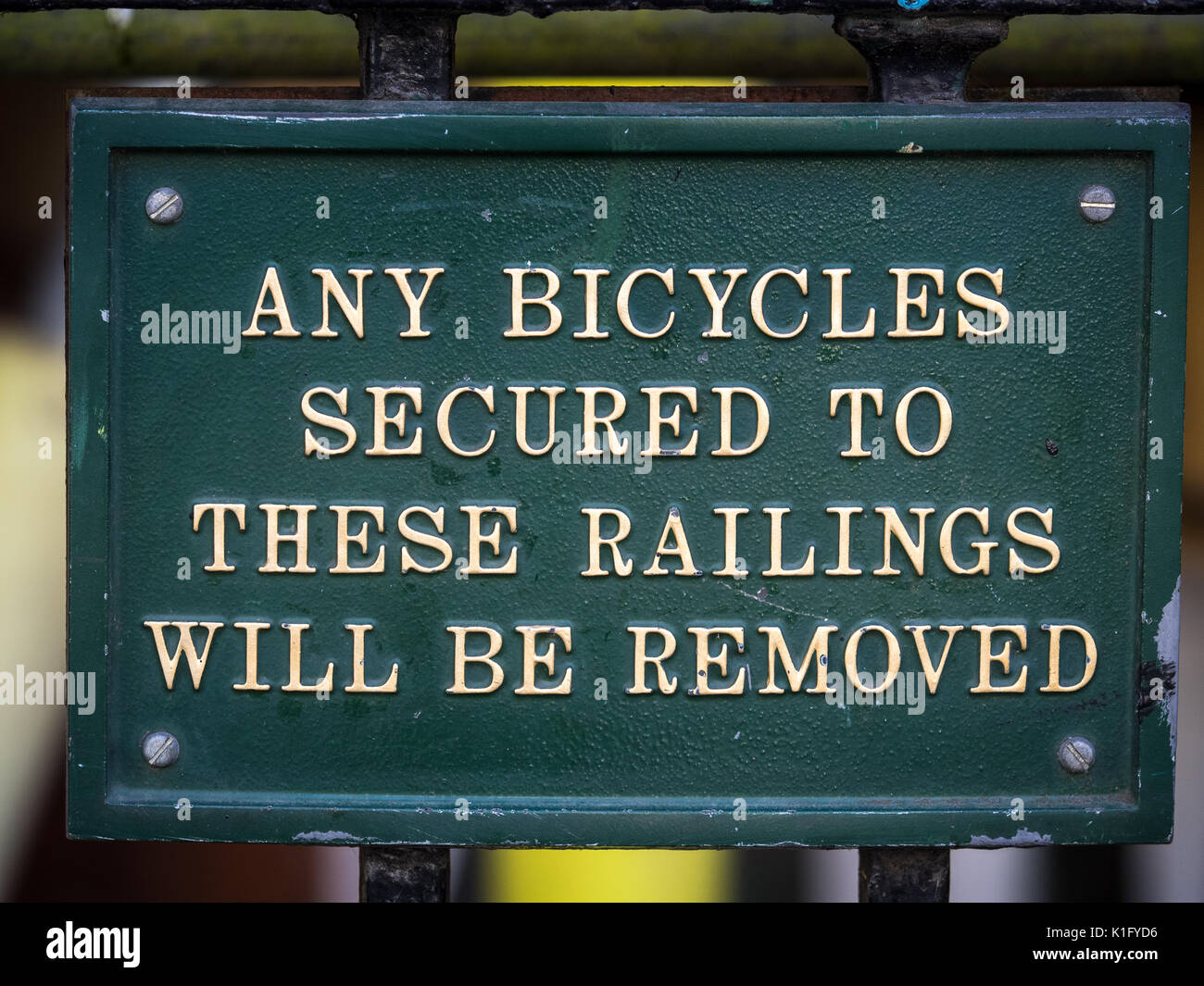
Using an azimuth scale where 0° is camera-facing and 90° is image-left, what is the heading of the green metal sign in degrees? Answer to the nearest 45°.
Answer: approximately 0°
